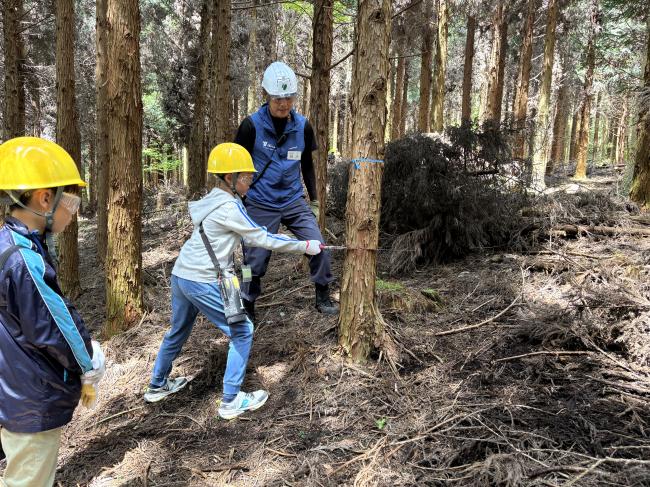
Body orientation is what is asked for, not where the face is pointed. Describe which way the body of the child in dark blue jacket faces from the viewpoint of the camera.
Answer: to the viewer's right

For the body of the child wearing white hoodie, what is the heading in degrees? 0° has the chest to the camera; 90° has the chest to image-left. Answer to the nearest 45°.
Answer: approximately 270°

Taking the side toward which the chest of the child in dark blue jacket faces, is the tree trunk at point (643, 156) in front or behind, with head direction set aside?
in front

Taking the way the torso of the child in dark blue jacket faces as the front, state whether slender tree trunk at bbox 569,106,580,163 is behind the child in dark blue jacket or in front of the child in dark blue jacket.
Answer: in front

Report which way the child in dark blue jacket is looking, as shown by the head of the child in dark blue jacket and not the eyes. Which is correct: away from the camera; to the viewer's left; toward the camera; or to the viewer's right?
to the viewer's right

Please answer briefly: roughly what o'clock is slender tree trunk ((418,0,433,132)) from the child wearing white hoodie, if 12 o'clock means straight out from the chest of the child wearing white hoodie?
The slender tree trunk is roughly at 10 o'clock from the child wearing white hoodie.

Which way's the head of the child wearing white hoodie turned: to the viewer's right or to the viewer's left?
to the viewer's right

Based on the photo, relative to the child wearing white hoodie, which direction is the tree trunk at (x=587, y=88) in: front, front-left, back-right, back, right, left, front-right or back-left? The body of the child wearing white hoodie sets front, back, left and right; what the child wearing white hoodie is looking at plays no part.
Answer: front-left

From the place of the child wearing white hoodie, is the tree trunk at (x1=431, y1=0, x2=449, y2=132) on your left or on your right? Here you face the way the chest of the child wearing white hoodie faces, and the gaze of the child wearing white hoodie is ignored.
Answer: on your left

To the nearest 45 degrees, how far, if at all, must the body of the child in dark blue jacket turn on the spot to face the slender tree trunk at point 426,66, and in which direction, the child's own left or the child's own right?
approximately 45° to the child's own left

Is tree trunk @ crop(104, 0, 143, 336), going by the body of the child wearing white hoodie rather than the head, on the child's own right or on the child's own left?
on the child's own left

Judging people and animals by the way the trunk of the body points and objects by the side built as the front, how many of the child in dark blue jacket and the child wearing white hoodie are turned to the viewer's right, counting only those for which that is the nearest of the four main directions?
2
